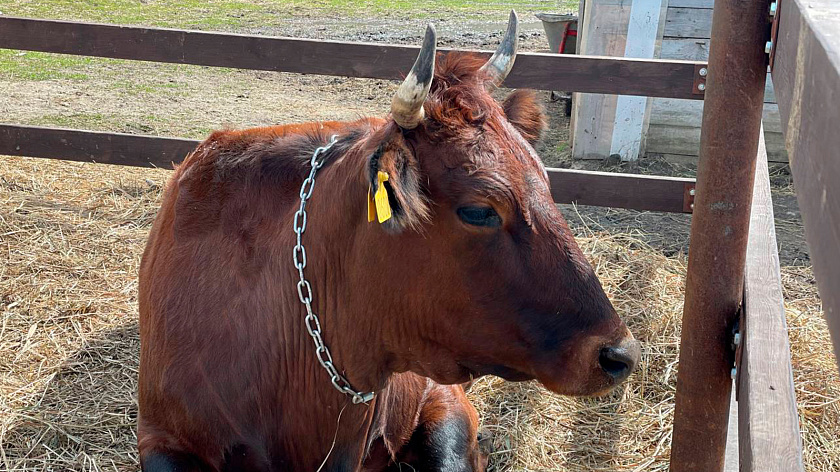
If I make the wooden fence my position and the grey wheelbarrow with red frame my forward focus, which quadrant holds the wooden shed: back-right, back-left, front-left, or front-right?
front-right

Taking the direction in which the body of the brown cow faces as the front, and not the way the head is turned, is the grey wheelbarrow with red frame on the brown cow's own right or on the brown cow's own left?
on the brown cow's own left

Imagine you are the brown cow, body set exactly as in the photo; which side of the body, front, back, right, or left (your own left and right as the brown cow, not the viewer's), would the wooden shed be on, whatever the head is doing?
left

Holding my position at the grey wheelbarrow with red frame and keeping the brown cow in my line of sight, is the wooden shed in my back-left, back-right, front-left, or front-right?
front-left
